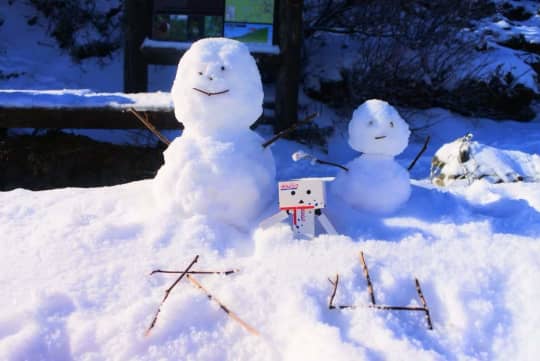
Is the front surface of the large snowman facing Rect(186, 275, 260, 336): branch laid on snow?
yes

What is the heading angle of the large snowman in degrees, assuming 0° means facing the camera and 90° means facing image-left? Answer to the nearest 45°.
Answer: approximately 0°

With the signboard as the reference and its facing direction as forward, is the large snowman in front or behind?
in front

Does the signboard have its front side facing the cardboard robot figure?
yes

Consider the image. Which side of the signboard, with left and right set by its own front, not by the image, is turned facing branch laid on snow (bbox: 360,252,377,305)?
front

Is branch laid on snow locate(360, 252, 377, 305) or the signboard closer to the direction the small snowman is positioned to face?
the branch laid on snow

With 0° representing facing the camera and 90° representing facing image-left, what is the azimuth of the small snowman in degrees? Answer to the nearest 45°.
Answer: approximately 0°
